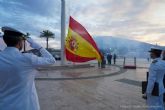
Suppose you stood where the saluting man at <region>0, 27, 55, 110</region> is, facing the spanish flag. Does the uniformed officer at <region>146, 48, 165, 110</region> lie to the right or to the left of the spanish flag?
right

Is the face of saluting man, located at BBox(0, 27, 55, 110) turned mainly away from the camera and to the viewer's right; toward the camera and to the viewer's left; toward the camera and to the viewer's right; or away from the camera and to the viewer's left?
away from the camera and to the viewer's right

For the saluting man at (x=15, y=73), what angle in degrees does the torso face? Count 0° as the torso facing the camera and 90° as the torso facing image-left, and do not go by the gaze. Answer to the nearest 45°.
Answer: approximately 225°
